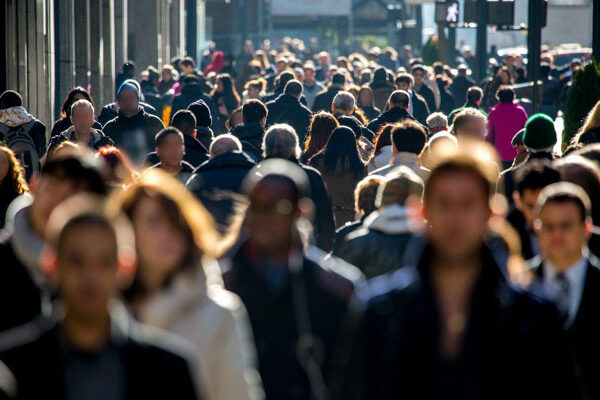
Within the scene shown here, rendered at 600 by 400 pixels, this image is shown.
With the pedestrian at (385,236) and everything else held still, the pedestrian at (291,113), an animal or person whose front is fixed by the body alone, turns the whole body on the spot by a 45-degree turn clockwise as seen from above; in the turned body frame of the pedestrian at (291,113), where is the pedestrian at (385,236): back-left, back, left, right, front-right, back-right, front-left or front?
back-right

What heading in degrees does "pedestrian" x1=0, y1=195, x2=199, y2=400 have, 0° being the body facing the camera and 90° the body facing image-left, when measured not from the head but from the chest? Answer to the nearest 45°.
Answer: approximately 0°

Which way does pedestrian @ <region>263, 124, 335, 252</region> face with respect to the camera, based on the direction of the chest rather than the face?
away from the camera

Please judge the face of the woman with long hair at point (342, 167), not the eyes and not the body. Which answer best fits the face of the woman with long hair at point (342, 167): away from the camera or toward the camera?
away from the camera

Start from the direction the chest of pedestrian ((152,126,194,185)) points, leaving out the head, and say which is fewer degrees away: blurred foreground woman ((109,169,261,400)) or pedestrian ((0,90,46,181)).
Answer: the blurred foreground woman

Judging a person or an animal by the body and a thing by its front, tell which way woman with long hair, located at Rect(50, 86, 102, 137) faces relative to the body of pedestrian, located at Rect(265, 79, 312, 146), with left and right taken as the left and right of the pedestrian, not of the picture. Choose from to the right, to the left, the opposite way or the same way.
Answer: the opposite way

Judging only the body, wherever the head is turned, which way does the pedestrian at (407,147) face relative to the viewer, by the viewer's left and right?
facing away from the viewer

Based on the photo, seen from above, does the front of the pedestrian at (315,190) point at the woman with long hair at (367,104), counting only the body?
yes

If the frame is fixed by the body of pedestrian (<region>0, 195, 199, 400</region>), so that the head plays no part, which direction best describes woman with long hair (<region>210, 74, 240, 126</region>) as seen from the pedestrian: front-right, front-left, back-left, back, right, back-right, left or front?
back

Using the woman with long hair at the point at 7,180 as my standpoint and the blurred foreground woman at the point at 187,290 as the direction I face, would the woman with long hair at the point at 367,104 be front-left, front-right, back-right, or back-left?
back-left

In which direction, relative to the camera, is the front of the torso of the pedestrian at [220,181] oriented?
away from the camera

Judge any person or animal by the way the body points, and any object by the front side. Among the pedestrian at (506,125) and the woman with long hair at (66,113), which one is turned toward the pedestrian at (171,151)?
the woman with long hair

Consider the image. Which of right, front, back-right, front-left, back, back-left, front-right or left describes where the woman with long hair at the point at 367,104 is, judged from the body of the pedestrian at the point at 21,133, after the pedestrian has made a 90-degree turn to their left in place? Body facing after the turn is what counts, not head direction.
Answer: back-right
